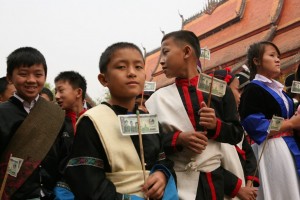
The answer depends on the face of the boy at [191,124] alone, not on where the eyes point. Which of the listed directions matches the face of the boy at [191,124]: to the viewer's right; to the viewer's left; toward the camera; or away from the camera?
to the viewer's left

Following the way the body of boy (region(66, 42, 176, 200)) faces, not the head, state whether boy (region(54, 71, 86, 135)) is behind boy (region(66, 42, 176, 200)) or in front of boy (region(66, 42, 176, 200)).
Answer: behind

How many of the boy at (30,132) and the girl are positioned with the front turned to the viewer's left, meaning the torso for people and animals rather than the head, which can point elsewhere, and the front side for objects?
0

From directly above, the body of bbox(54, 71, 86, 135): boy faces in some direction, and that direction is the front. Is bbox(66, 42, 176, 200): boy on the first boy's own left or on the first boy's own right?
on the first boy's own left

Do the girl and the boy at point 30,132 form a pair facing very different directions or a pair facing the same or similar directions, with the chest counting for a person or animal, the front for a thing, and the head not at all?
same or similar directions

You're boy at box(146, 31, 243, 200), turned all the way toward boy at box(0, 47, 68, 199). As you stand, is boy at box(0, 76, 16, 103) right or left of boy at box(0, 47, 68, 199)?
right

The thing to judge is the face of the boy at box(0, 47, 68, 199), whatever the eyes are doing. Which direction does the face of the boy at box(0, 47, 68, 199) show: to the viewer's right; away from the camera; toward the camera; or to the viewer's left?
toward the camera

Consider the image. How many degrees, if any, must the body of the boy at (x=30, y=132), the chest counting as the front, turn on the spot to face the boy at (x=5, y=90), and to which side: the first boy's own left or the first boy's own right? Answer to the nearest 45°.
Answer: approximately 180°

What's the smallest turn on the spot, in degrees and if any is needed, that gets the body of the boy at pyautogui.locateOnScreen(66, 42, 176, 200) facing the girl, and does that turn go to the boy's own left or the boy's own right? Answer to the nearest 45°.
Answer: approximately 90° to the boy's own left

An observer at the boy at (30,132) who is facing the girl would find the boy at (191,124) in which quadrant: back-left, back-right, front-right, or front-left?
front-right

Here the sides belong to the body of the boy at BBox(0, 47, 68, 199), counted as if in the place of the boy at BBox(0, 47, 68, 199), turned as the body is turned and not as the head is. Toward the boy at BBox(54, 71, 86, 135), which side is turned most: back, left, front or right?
back

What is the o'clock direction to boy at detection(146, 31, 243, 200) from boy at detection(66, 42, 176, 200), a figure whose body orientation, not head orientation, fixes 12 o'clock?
boy at detection(146, 31, 243, 200) is roughly at 9 o'clock from boy at detection(66, 42, 176, 200).

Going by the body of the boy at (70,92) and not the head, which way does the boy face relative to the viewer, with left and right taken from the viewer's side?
facing the viewer and to the left of the viewer

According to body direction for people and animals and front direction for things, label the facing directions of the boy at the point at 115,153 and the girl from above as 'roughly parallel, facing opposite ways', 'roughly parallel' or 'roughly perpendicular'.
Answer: roughly parallel

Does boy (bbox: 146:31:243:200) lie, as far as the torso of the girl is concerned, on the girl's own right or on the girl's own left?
on the girl's own right

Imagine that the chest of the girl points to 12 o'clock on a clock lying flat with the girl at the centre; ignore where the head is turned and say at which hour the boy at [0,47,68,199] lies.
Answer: The boy is roughly at 3 o'clock from the girl.

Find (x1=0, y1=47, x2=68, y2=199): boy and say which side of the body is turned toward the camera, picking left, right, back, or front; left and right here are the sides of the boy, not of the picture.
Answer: front
